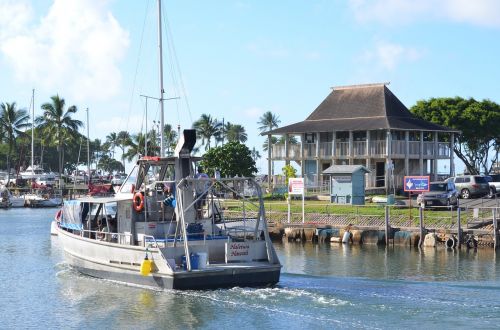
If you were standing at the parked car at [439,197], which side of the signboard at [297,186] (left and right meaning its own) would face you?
left

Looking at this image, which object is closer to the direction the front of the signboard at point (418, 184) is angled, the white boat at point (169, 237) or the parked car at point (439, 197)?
the white boat

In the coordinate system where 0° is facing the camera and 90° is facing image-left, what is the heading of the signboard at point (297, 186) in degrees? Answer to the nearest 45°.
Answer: approximately 0°

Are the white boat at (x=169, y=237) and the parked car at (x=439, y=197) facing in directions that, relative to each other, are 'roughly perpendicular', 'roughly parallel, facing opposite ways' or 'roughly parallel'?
roughly perpendicular

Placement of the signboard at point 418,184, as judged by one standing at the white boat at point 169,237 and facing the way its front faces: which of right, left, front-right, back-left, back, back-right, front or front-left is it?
right

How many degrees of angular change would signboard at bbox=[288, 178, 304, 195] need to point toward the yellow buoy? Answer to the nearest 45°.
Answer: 0° — it already faces it

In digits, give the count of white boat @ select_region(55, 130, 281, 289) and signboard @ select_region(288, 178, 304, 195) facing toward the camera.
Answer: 1

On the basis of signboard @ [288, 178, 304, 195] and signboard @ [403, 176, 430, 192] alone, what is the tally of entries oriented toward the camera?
2

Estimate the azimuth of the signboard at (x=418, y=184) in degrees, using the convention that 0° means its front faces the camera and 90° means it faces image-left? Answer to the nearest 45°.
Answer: approximately 0°

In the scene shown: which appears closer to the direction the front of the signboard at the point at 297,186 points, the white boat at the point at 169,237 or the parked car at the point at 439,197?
the white boat

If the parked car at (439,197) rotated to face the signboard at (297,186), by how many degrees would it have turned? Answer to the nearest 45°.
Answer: approximately 45° to its right

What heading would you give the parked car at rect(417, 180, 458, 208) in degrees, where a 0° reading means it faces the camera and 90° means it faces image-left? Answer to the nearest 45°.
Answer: approximately 45°

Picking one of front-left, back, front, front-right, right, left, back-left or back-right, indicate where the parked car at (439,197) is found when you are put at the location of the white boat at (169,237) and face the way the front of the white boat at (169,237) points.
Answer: right

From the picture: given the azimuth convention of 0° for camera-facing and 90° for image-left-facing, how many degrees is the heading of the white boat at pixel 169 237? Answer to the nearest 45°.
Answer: approximately 135°
